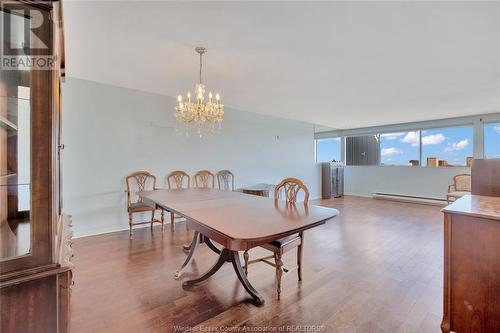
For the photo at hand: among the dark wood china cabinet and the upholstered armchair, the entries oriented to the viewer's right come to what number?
1

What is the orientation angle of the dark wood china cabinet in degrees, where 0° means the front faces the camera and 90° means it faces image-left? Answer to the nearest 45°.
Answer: approximately 270°

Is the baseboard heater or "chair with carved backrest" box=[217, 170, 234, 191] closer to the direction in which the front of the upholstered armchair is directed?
the chair with carved backrest

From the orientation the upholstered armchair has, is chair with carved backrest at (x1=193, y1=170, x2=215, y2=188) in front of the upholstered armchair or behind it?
in front

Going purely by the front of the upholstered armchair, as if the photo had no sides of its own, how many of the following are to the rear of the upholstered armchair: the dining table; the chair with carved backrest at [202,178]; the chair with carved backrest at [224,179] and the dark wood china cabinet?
0

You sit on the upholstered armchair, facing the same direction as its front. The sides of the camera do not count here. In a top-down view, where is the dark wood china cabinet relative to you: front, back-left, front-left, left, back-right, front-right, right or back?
front-left

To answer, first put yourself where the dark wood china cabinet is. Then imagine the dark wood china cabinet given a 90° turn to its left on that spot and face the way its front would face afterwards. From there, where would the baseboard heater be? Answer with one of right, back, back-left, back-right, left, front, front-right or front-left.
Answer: right

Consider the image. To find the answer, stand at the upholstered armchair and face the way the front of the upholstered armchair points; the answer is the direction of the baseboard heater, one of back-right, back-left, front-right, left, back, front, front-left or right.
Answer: right

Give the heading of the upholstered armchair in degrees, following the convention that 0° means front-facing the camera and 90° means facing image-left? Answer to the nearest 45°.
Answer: approximately 45°

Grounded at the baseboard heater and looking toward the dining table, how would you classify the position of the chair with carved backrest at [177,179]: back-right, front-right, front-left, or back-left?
front-right

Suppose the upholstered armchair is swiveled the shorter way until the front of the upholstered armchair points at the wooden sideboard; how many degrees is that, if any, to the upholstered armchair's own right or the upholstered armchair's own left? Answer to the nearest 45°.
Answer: approximately 45° to the upholstered armchair's own left

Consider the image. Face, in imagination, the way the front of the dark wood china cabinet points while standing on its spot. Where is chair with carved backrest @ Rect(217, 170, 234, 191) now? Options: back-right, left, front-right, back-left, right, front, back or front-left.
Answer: front-left

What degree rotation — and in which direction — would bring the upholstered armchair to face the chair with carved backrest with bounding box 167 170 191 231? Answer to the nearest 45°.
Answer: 0° — it already faces it

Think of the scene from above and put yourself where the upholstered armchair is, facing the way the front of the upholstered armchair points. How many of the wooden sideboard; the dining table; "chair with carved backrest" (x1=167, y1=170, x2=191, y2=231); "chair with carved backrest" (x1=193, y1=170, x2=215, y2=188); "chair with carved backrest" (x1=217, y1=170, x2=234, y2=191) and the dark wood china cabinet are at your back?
0
